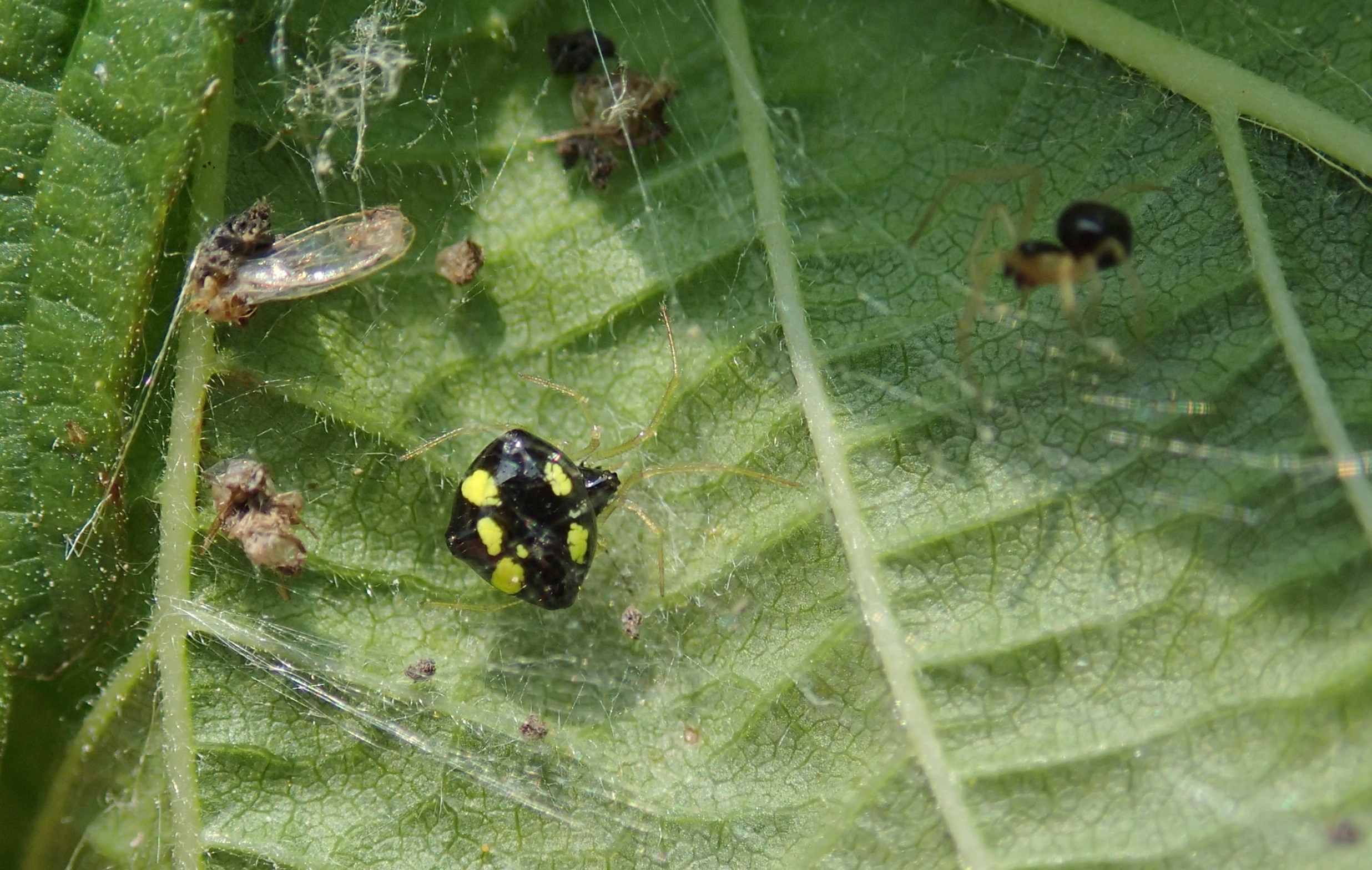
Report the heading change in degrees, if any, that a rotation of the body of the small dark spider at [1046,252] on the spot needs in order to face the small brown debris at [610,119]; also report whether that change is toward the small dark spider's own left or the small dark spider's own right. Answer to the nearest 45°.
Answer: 0° — it already faces it

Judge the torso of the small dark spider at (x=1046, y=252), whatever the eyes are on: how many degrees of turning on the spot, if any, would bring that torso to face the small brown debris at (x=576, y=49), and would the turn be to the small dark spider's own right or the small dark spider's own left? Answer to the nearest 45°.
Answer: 0° — it already faces it

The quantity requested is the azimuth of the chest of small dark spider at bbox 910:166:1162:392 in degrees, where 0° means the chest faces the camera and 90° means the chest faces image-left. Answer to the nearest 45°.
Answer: approximately 90°
